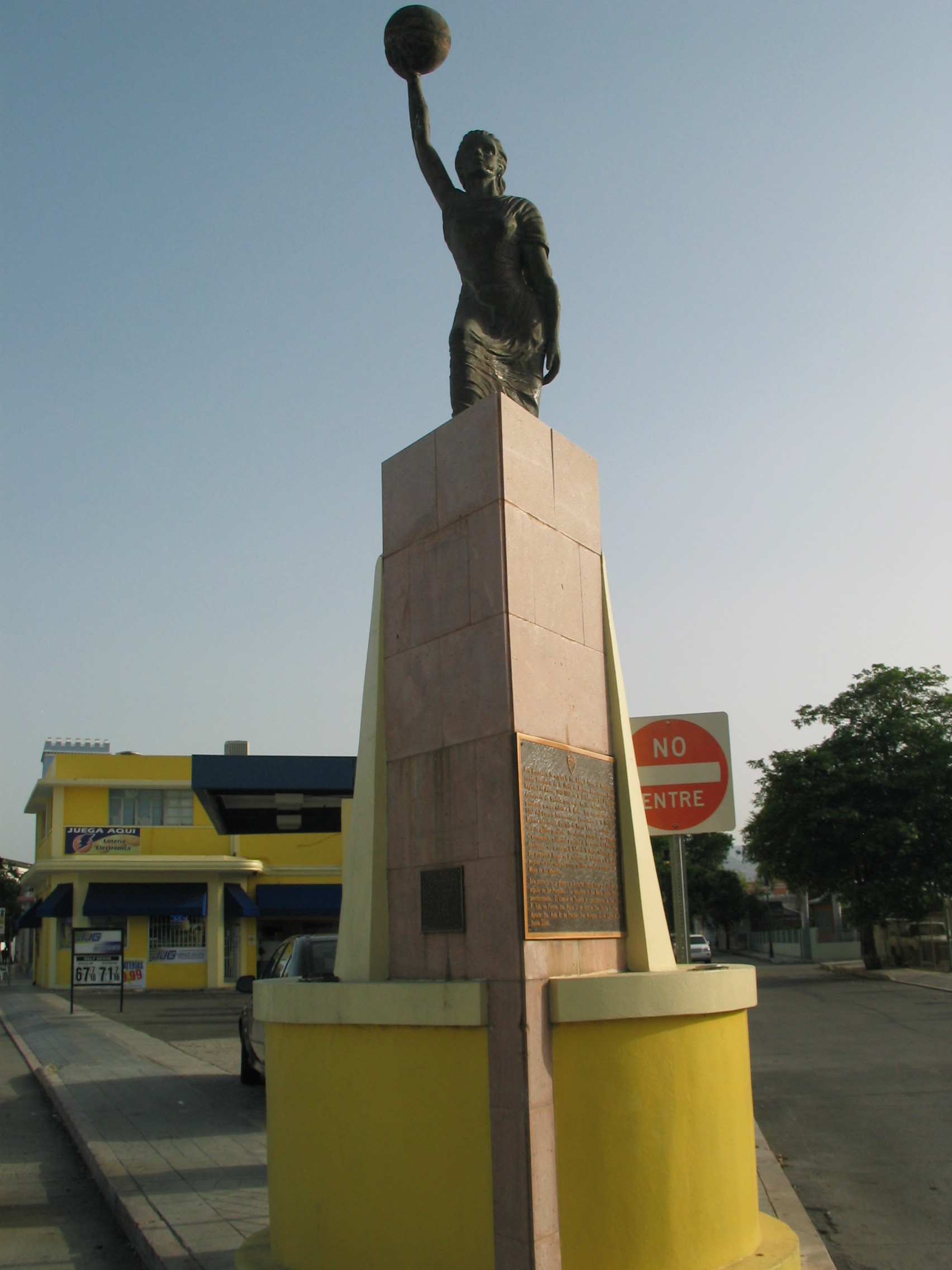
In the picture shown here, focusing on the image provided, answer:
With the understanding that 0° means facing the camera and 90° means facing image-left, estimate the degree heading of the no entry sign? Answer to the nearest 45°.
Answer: approximately 0°

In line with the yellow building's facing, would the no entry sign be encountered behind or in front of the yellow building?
in front

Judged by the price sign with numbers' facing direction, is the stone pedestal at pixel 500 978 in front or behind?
in front

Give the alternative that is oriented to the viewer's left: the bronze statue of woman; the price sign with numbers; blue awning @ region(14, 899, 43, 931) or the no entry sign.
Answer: the blue awning

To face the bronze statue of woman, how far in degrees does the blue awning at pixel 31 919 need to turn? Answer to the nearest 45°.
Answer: approximately 90° to its left

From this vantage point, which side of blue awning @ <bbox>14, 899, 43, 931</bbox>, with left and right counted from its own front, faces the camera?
left
